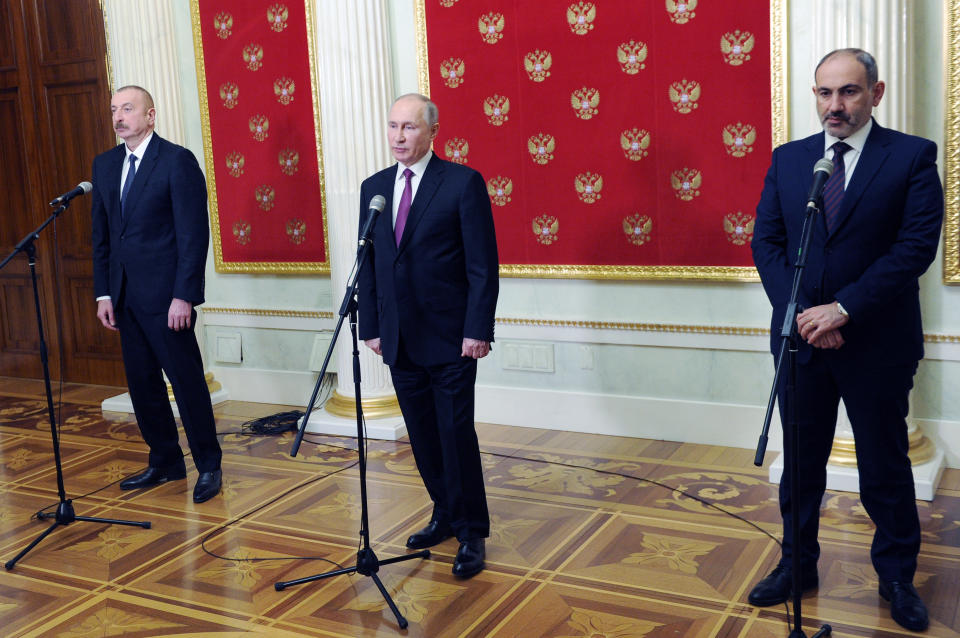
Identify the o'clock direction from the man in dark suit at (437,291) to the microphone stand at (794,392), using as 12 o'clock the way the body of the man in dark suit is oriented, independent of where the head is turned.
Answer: The microphone stand is roughly at 9 o'clock from the man in dark suit.

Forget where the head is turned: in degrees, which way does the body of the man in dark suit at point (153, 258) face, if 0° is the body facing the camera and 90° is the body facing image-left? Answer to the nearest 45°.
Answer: approximately 45°

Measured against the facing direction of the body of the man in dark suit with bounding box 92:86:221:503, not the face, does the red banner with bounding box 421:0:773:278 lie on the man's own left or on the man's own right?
on the man's own left

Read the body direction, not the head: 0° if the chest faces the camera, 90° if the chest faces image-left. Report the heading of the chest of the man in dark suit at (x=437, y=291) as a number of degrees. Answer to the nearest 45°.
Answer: approximately 45°

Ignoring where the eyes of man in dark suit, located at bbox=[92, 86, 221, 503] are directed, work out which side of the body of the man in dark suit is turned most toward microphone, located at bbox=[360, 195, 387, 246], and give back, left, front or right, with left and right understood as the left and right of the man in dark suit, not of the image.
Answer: left

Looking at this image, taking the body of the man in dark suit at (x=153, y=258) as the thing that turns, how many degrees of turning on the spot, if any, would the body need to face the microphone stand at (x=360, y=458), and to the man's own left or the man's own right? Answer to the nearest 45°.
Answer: approximately 45° to the man's own left
